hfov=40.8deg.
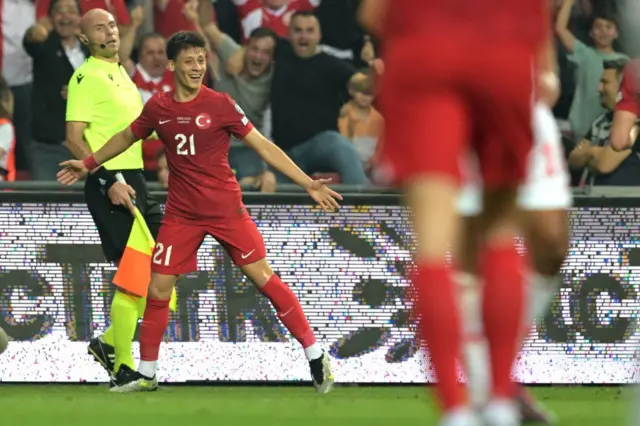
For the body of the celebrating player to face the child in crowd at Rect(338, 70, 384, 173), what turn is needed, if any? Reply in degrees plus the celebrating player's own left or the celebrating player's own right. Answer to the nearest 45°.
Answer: approximately 135° to the celebrating player's own left

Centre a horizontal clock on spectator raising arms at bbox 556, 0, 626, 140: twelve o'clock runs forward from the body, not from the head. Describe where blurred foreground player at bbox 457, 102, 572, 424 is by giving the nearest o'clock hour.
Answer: The blurred foreground player is roughly at 12 o'clock from the spectator raising arms.

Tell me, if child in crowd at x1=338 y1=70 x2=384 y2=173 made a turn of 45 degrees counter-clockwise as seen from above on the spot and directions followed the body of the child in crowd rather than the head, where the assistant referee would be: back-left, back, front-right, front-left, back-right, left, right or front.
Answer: right

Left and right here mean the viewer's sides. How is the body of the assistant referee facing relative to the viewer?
facing the viewer and to the right of the viewer

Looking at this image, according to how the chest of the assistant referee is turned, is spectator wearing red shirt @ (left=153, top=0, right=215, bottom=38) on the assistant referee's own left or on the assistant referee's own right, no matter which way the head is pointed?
on the assistant referee's own left

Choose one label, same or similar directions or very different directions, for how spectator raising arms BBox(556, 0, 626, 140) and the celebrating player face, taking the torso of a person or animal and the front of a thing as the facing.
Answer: same or similar directions

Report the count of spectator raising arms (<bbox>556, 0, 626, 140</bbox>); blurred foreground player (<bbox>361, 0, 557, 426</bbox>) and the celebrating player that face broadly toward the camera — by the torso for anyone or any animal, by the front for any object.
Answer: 2

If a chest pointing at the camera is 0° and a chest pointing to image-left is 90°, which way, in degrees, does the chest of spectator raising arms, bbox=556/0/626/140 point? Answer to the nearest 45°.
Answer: approximately 0°

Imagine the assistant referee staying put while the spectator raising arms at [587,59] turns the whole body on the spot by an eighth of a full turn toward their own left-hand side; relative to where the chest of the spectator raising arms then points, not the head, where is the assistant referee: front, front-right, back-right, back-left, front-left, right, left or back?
right

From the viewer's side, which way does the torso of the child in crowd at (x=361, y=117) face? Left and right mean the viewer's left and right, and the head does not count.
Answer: facing the viewer

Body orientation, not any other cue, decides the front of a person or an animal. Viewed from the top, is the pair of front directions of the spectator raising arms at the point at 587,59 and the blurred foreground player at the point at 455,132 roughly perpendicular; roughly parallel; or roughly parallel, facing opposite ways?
roughly parallel, facing opposite ways

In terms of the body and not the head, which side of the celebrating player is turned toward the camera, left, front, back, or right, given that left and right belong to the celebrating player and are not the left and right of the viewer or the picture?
front

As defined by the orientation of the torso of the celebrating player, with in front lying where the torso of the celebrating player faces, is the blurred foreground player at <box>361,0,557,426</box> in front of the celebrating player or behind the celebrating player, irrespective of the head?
in front

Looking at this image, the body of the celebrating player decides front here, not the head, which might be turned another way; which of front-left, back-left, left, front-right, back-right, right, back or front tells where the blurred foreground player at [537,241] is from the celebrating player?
front-left
